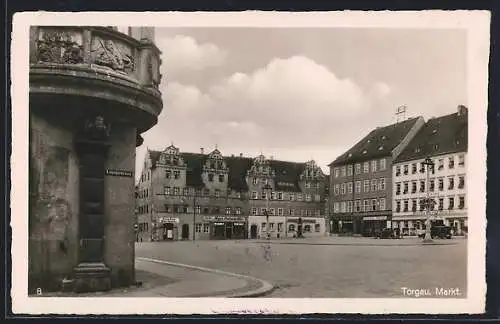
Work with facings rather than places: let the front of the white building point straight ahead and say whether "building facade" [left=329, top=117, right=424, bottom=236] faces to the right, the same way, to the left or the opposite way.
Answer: the same way

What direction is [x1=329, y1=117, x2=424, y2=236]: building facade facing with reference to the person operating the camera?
facing the viewer and to the left of the viewer
